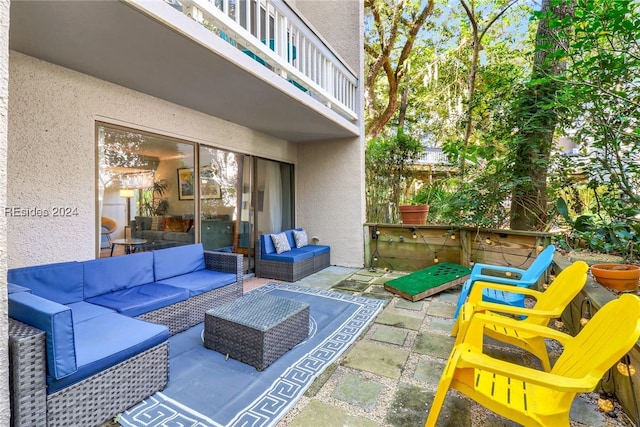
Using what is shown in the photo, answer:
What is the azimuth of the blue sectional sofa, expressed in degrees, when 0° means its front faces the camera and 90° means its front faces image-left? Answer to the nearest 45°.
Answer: approximately 315°

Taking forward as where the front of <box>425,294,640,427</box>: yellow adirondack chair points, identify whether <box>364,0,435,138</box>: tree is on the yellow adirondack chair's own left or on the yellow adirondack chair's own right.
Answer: on the yellow adirondack chair's own right

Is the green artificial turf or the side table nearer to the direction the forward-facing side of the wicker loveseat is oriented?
the green artificial turf

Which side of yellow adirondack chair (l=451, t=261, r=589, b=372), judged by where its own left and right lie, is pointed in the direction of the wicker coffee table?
front

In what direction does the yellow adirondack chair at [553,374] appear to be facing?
to the viewer's left

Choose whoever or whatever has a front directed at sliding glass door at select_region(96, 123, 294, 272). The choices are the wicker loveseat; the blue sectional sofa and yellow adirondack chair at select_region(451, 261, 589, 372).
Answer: the yellow adirondack chair

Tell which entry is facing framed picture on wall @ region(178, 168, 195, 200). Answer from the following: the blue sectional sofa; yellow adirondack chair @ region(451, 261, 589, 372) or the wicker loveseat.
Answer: the yellow adirondack chair

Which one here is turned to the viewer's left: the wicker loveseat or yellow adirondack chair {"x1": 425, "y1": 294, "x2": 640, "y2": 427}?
the yellow adirondack chair

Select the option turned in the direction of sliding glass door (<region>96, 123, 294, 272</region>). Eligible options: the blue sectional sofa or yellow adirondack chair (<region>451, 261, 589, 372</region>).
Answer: the yellow adirondack chair

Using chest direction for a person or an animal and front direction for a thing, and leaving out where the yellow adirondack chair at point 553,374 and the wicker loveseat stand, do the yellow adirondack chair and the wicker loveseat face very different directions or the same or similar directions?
very different directions

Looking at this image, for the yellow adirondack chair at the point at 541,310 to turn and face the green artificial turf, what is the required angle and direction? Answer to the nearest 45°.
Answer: approximately 45° to its right

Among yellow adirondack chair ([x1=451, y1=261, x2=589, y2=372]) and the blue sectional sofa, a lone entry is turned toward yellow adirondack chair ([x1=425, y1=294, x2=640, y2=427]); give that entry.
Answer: the blue sectional sofa

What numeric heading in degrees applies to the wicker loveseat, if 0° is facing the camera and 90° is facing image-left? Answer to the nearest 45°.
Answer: approximately 315°

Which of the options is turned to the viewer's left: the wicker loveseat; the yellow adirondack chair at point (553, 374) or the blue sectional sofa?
the yellow adirondack chair

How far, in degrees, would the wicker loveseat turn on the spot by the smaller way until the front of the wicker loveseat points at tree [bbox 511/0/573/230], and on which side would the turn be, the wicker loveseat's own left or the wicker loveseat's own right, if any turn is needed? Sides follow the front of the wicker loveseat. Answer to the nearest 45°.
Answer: approximately 45° to the wicker loveseat's own left

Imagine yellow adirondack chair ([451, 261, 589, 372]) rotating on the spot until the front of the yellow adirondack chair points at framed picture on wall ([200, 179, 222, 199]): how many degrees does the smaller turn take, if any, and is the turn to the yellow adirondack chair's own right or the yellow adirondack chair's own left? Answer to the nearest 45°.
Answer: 0° — it already faces it

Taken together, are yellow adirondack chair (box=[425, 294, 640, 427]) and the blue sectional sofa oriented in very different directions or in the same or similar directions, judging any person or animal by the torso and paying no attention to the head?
very different directions

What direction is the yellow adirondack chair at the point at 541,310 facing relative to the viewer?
to the viewer's left
